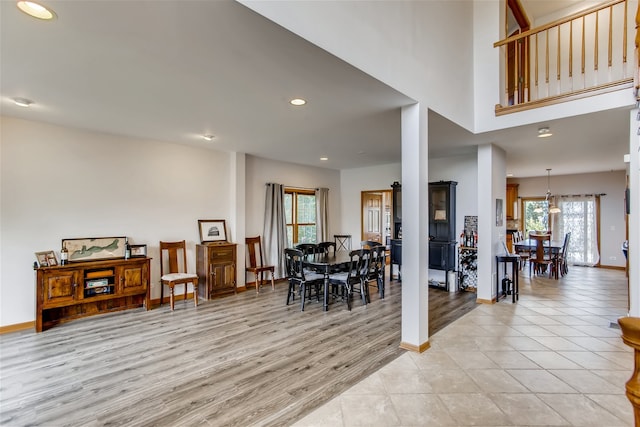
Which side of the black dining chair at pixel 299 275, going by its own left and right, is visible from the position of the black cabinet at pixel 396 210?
front

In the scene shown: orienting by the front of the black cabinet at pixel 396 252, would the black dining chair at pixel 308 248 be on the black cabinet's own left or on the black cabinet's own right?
on the black cabinet's own right

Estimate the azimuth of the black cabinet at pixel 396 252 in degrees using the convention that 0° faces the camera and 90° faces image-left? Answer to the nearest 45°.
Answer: approximately 0°

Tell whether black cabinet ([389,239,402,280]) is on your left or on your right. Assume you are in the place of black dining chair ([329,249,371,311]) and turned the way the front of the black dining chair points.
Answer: on your right

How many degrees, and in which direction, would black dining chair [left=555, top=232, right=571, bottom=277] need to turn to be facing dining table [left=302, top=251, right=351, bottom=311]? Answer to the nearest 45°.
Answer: approximately 45° to its left

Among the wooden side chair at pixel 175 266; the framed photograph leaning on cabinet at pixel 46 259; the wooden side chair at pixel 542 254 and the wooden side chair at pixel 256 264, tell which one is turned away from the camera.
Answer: the wooden side chair at pixel 542 254

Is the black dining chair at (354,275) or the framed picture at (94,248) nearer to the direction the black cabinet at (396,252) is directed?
the black dining chair

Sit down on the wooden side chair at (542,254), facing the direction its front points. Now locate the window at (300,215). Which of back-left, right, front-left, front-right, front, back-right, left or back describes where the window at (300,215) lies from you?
back-left

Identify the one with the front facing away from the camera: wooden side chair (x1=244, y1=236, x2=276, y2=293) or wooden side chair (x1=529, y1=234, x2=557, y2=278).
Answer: wooden side chair (x1=529, y1=234, x2=557, y2=278)

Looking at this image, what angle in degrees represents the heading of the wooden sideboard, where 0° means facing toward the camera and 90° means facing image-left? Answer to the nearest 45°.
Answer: approximately 315°

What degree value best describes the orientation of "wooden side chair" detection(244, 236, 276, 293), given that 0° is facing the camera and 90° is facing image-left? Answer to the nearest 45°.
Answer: approximately 315°

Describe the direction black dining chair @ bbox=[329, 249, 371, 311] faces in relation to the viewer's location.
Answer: facing away from the viewer and to the left of the viewer

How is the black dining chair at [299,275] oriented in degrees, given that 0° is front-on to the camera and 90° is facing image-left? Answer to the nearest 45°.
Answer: approximately 225°

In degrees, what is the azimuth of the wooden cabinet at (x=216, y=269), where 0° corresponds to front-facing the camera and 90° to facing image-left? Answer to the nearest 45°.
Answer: approximately 315°

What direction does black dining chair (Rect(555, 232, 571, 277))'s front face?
to the viewer's left
